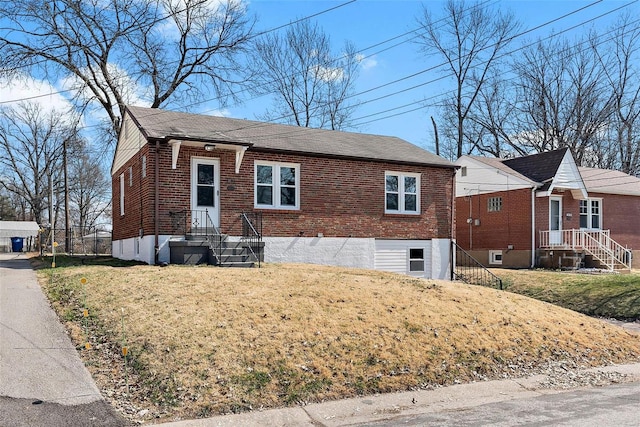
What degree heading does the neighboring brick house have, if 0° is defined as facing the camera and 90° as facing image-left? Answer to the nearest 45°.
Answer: approximately 315°

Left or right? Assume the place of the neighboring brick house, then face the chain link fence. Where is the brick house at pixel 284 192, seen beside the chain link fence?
left

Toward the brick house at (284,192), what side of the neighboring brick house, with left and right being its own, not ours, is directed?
right

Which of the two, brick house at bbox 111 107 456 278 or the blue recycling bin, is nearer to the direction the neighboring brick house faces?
the brick house

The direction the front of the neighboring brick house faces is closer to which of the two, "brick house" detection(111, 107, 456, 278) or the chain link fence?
the brick house

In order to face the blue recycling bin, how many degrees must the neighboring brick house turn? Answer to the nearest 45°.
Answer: approximately 135° to its right
